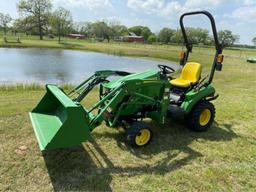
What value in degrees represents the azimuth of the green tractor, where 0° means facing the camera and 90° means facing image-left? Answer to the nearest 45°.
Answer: approximately 45°
